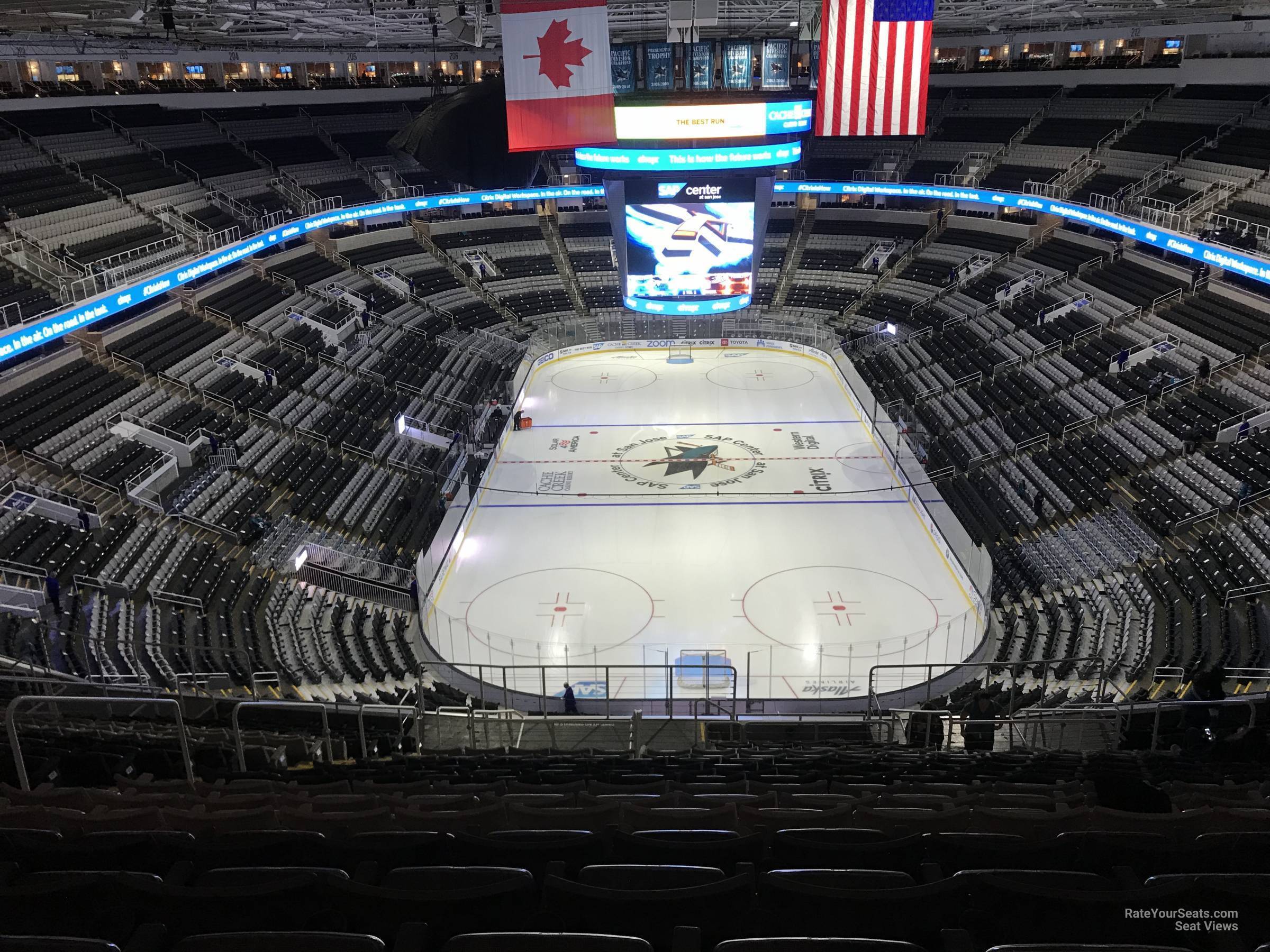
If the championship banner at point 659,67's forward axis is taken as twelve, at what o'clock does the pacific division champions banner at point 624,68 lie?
The pacific division champions banner is roughly at 3 o'clock from the championship banner.

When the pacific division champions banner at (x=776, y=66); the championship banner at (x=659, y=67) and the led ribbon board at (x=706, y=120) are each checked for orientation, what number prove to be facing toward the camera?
3

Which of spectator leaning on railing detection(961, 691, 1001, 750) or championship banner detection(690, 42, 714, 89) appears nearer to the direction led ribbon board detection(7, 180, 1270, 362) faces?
the spectator leaning on railing

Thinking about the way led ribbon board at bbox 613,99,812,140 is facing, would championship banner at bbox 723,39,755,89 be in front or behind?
behind

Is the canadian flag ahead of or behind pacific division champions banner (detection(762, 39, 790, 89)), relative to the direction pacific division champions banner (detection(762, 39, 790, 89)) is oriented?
ahead

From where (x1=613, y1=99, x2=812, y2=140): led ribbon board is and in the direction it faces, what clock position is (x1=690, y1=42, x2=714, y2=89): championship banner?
The championship banner is roughly at 6 o'clock from the led ribbon board.

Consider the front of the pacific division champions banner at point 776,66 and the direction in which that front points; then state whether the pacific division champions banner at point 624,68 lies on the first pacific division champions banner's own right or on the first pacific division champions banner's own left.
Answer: on the first pacific division champions banner's own right

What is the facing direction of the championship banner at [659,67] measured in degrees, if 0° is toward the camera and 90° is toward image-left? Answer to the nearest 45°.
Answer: approximately 0°

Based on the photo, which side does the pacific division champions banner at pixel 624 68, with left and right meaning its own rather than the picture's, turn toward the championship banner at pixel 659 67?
left

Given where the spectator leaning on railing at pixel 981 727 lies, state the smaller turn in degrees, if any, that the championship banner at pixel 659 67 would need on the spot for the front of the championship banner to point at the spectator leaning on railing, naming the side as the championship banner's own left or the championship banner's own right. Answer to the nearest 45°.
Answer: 0° — it already faces them

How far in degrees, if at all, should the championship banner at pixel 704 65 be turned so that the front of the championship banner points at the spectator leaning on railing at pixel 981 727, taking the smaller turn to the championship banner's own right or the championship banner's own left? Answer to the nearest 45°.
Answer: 0° — it already faces them
